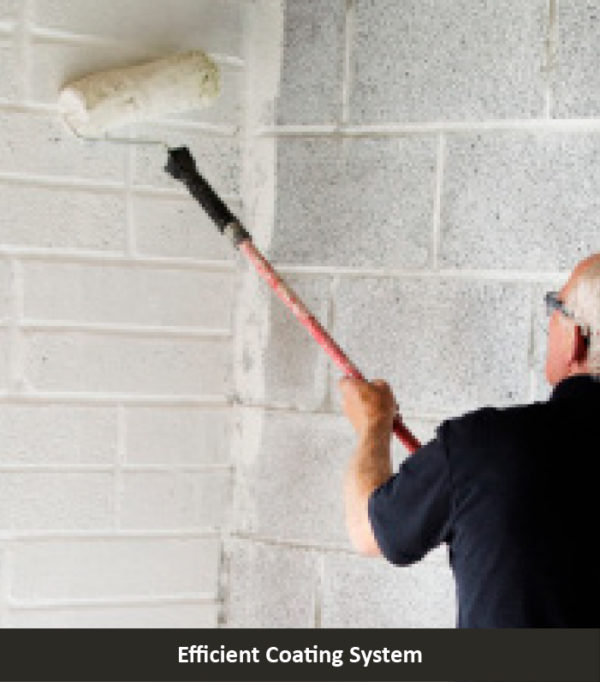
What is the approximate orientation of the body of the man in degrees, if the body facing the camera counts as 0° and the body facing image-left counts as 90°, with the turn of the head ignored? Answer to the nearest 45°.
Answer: approximately 135°
